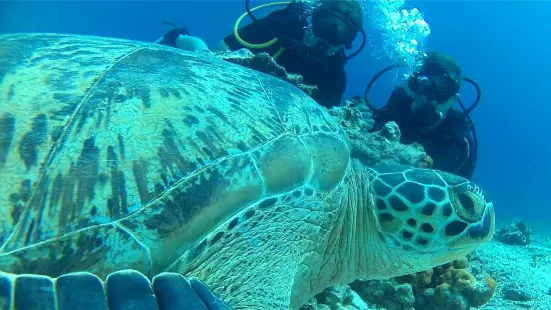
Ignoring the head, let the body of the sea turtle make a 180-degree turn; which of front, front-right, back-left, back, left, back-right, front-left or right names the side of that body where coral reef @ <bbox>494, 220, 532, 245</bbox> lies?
back-right

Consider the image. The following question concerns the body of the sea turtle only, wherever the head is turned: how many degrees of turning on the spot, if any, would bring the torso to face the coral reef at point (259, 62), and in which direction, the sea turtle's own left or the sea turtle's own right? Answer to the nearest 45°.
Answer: approximately 90° to the sea turtle's own left

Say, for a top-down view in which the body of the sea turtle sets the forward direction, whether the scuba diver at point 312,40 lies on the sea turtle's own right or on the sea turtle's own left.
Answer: on the sea turtle's own left

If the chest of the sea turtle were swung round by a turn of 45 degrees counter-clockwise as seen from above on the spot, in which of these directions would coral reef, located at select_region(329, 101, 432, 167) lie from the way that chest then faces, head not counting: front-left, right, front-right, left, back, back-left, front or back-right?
front

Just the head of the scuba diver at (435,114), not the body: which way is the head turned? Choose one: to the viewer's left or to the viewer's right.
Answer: to the viewer's left

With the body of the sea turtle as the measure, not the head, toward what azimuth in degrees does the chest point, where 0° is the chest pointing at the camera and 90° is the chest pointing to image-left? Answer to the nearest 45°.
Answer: approximately 270°

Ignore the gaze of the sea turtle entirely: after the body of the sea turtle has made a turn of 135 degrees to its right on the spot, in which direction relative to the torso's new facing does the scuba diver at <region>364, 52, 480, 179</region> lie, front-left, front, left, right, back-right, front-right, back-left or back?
back
